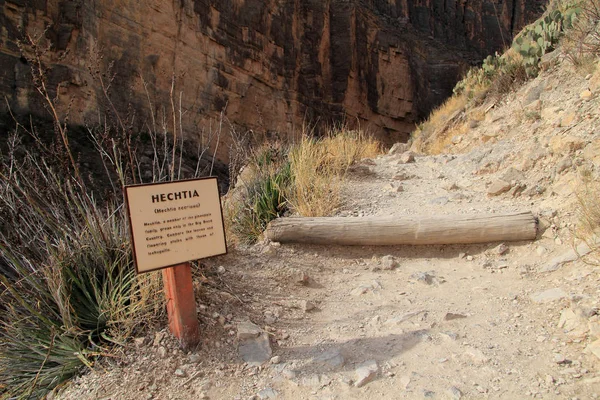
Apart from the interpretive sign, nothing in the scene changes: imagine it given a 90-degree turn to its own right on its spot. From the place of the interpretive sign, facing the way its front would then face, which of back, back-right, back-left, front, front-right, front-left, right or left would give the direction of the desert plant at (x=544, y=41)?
back

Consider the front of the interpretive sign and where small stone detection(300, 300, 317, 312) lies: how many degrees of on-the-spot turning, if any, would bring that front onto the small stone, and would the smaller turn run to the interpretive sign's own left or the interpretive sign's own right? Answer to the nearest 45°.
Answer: approximately 90° to the interpretive sign's own left

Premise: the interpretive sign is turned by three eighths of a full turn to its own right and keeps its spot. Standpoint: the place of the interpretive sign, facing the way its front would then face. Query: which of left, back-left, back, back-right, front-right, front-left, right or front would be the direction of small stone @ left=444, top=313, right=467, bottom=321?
back

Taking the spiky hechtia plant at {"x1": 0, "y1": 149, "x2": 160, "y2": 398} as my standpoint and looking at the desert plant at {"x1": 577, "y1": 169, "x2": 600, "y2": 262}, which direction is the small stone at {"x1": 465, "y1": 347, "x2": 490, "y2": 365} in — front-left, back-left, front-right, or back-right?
front-right

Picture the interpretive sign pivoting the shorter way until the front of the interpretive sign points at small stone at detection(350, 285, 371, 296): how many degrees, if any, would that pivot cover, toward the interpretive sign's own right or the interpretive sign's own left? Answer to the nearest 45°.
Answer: approximately 90° to the interpretive sign's own left

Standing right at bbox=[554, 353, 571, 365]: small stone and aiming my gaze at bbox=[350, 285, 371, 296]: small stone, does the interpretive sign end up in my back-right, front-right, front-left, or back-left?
front-left

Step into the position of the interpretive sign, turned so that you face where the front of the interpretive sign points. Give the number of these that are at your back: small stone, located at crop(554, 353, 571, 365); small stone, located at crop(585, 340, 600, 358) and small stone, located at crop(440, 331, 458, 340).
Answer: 0

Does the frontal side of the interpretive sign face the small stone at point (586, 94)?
no

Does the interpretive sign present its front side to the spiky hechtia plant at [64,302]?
no

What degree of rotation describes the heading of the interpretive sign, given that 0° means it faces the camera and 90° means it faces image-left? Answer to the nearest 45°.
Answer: approximately 315°

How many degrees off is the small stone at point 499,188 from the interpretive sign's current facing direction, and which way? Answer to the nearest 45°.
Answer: approximately 90° to its left
